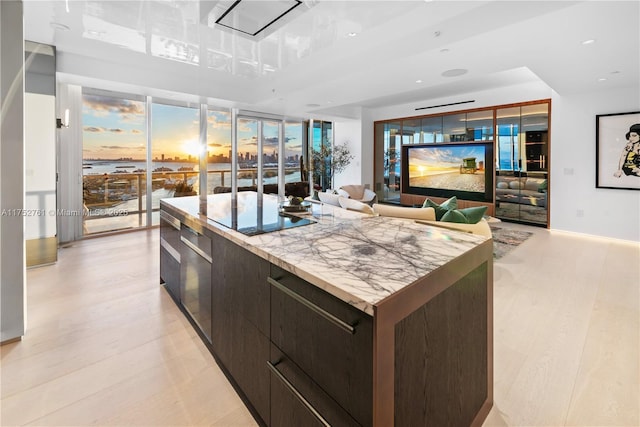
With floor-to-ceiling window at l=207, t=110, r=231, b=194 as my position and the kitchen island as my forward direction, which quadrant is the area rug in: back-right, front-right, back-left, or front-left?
front-left

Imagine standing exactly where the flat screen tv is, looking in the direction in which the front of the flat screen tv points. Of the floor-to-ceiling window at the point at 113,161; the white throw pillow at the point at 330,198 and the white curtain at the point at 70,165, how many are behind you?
0

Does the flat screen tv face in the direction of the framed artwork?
no

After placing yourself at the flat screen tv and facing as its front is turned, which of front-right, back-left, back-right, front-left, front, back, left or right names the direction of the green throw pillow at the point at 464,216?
front-left

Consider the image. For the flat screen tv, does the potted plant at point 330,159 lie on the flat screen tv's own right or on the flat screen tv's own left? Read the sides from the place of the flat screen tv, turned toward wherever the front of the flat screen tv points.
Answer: on the flat screen tv's own right

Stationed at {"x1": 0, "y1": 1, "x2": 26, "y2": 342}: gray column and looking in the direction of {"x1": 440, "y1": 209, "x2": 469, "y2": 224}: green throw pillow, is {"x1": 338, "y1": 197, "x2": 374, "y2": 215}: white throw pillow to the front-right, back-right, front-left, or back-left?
front-left

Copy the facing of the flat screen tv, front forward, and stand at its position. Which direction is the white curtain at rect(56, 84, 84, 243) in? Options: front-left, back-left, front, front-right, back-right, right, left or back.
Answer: front

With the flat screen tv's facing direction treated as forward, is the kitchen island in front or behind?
in front

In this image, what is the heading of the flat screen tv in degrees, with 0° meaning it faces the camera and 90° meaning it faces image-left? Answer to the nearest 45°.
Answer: approximately 45°

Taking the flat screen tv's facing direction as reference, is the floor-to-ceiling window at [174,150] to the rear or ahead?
ahead
